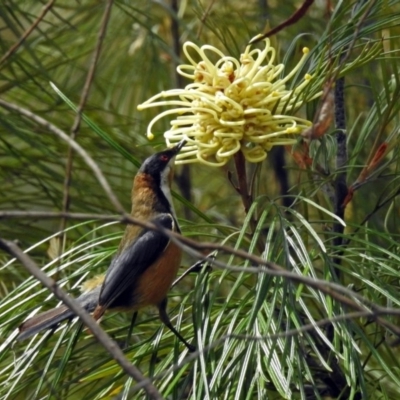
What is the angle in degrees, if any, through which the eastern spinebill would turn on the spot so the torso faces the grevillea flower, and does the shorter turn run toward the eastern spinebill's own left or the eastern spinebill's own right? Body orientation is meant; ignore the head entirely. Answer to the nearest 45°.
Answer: approximately 45° to the eastern spinebill's own right

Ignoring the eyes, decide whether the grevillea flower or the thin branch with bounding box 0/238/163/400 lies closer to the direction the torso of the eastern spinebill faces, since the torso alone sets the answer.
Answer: the grevillea flower

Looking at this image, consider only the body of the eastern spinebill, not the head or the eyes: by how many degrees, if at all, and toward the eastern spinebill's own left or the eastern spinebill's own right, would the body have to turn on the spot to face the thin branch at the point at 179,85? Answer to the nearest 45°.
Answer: approximately 45° to the eastern spinebill's own left

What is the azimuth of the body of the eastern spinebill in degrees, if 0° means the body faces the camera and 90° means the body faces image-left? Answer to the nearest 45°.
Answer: approximately 270°

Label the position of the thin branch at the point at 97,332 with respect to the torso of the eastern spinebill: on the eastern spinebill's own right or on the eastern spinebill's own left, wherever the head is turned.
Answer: on the eastern spinebill's own right
